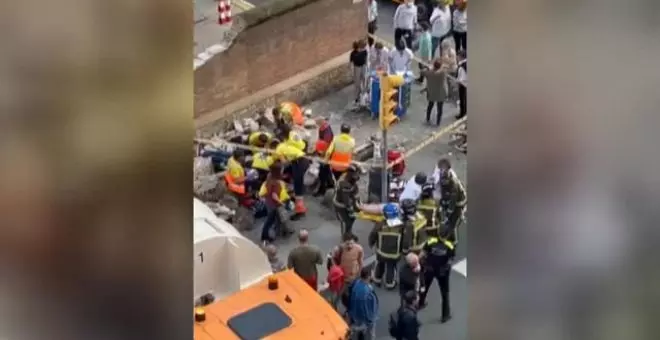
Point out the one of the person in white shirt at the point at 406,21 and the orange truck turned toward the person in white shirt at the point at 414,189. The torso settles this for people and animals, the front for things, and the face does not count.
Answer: the person in white shirt at the point at 406,21

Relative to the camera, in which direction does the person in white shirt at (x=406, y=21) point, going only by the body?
toward the camera

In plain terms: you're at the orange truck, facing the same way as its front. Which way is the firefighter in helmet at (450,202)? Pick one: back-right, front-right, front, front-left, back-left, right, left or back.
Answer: left

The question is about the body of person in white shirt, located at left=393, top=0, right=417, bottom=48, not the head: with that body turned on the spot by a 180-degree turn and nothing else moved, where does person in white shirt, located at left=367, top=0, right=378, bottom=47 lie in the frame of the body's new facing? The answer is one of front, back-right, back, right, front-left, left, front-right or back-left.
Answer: left

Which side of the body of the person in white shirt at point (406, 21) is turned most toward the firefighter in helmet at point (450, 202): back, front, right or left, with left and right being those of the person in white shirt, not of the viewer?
front

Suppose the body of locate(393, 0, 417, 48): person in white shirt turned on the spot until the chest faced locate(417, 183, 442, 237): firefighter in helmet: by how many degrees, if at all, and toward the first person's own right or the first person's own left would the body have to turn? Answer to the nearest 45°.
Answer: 0° — they already face them

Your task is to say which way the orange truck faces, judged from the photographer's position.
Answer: facing the viewer and to the right of the viewer

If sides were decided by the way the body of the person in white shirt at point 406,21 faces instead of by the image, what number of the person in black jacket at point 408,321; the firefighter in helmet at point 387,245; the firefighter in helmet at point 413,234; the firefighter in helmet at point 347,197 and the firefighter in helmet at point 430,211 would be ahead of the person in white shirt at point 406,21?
5

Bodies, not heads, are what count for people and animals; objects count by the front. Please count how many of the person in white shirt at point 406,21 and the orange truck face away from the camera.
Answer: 0

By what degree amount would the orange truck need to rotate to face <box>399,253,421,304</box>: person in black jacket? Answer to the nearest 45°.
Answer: approximately 90° to its left

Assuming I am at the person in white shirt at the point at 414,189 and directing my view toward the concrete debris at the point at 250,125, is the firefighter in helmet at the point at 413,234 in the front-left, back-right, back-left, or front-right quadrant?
back-left

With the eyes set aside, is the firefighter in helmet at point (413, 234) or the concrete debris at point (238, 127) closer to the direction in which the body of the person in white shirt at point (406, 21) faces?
the firefighter in helmet

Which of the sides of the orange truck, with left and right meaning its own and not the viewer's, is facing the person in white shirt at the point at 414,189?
left

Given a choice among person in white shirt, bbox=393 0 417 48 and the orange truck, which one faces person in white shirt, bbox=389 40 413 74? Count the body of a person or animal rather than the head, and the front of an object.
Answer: person in white shirt, bbox=393 0 417 48

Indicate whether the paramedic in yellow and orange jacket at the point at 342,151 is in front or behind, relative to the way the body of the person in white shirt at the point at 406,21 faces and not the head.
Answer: in front

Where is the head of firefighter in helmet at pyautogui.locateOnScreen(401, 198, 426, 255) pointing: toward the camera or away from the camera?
away from the camera

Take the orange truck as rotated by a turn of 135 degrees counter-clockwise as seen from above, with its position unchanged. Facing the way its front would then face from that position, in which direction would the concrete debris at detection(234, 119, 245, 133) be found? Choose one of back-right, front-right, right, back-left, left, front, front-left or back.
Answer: front

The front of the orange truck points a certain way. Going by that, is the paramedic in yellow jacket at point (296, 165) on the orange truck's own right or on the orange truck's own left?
on the orange truck's own left
